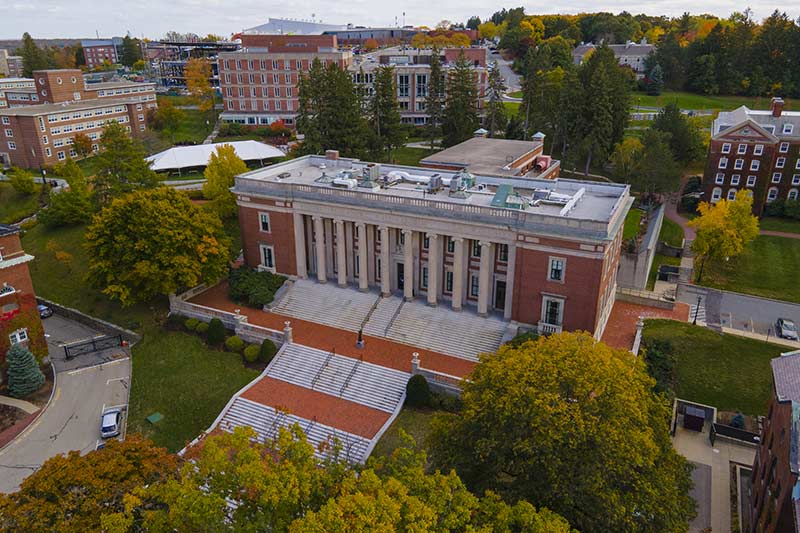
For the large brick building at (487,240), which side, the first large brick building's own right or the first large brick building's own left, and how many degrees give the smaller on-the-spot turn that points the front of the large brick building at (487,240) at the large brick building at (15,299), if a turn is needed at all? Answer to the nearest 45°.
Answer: approximately 45° to the first large brick building's own right

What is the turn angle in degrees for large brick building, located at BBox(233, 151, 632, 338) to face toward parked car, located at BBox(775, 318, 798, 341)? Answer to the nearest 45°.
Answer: approximately 135° to its left

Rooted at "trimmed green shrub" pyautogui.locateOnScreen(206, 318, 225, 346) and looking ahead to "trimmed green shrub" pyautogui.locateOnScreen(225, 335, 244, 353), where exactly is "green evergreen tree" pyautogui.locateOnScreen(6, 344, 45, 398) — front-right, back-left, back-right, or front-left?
back-right

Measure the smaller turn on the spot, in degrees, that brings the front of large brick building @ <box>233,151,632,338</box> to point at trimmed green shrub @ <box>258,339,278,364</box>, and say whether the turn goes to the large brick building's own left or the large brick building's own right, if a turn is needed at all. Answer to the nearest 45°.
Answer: approximately 45° to the large brick building's own right

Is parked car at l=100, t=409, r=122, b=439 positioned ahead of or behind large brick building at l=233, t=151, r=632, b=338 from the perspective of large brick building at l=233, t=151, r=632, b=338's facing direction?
ahead

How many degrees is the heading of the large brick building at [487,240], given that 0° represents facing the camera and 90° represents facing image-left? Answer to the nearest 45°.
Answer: approximately 45°

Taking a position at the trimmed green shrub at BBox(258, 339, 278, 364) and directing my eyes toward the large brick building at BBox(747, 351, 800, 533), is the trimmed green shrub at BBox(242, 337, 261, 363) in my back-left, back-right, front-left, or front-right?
back-right

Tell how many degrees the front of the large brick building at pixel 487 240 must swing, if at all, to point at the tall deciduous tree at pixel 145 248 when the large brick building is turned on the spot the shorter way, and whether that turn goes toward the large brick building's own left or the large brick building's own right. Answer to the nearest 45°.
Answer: approximately 45° to the large brick building's own right

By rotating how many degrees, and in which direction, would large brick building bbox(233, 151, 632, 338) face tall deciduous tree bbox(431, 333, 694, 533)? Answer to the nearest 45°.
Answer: approximately 45° to its left

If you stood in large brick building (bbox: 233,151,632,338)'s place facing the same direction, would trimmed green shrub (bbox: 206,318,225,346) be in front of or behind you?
in front
